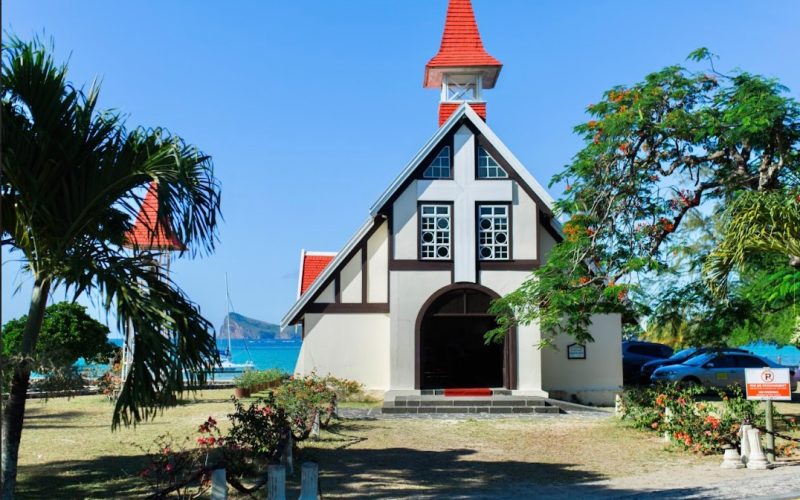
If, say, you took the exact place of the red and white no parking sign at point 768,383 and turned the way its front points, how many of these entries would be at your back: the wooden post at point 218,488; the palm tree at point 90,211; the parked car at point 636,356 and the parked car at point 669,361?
2

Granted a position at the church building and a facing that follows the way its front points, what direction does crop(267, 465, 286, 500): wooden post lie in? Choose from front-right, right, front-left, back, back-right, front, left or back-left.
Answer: front

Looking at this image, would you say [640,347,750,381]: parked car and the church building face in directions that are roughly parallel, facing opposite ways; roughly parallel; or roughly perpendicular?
roughly perpendicular

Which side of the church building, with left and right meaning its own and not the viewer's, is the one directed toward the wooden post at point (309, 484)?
front

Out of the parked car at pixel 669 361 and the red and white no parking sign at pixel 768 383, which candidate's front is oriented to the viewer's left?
the parked car

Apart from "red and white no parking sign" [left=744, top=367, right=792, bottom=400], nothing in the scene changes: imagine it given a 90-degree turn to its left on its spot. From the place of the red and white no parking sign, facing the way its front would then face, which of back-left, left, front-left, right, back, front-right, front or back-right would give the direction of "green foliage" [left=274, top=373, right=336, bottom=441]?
back

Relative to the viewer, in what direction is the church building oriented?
toward the camera

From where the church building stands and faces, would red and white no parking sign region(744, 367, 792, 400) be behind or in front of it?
in front

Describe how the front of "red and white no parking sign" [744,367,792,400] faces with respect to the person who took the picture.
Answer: facing the viewer

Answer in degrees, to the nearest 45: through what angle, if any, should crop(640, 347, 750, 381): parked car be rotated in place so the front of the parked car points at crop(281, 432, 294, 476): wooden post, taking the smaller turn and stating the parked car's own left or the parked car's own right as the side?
approximately 90° to the parked car's own left

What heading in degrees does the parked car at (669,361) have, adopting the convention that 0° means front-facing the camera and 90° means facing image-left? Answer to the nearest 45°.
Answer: approximately 90°

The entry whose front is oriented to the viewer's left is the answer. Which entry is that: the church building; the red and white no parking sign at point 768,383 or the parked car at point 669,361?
the parked car
